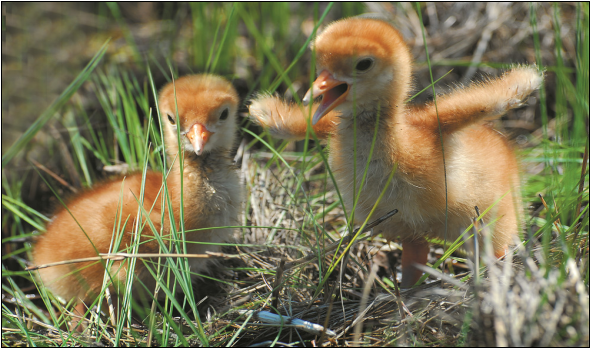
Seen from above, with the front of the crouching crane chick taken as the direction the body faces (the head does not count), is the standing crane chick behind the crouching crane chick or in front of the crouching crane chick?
in front

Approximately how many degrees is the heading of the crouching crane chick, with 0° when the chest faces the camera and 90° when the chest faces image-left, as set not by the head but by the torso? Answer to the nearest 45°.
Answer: approximately 315°

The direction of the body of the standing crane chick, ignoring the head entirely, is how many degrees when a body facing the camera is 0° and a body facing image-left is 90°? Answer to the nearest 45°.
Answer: approximately 45°

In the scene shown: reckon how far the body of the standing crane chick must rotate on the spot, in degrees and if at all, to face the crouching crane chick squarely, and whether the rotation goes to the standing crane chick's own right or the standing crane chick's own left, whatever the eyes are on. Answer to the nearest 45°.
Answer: approximately 45° to the standing crane chick's own right
